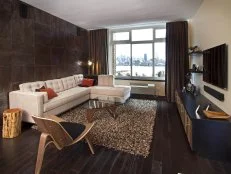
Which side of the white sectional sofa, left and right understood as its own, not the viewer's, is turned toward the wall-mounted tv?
front

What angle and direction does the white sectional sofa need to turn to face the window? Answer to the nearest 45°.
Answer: approximately 90° to its left

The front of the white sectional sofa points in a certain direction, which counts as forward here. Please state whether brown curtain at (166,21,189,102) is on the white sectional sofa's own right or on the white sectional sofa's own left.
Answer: on the white sectional sofa's own left

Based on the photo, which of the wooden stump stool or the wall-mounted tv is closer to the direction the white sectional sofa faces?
the wall-mounted tv

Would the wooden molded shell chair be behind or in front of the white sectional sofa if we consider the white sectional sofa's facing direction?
in front
